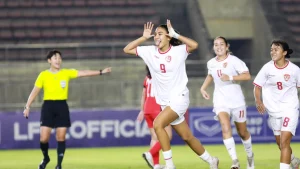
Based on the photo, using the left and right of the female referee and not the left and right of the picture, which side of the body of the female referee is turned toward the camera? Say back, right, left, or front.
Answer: front

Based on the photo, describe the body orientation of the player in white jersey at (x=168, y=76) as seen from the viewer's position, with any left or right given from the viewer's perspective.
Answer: facing the viewer and to the left of the viewer

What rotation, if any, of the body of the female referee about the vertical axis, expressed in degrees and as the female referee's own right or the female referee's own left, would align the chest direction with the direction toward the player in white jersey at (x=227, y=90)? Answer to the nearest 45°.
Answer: approximately 90° to the female referee's own left

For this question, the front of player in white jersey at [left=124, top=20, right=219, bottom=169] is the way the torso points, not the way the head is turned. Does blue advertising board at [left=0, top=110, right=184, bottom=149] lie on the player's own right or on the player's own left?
on the player's own right

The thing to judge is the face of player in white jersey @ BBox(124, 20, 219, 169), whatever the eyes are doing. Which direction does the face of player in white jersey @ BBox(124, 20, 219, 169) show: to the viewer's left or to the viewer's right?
to the viewer's left

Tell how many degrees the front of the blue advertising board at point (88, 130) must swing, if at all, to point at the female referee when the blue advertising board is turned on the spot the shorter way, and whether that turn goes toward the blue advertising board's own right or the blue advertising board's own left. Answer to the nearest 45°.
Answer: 0° — it already faces them

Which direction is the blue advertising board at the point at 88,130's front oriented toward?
toward the camera

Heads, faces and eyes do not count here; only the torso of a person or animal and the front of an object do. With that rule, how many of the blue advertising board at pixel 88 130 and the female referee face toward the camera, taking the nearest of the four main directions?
2
